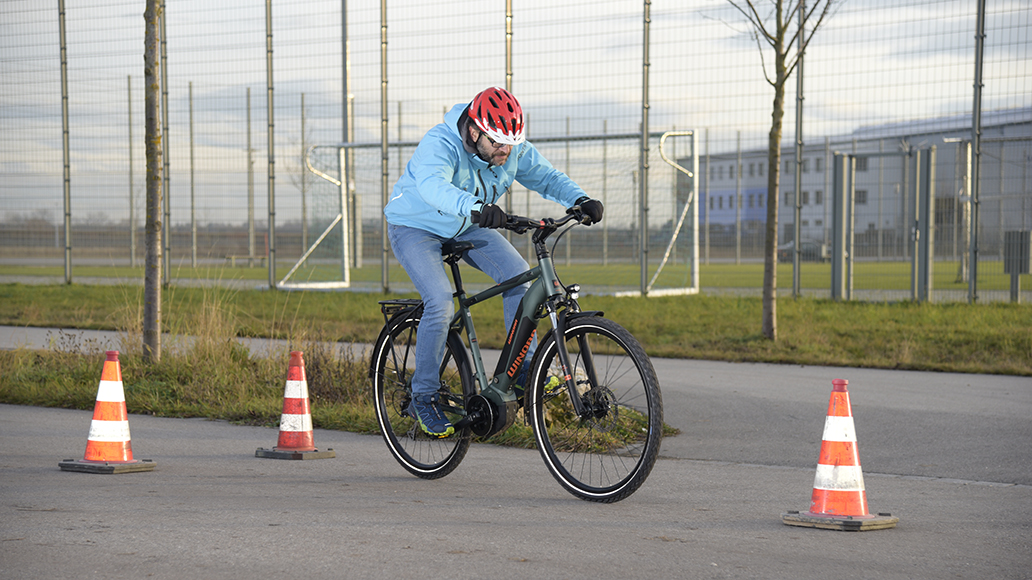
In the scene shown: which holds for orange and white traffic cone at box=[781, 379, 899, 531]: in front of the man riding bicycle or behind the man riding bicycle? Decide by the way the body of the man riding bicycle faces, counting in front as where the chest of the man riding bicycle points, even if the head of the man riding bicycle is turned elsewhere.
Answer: in front

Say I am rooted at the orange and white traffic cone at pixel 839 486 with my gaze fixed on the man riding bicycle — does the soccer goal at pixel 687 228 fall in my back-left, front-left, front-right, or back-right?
front-right

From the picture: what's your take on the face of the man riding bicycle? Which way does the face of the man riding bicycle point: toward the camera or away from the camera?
toward the camera

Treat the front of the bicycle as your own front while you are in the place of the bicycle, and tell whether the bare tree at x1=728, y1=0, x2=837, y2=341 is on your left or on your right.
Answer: on your left

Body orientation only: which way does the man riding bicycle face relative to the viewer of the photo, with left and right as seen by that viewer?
facing the viewer and to the right of the viewer

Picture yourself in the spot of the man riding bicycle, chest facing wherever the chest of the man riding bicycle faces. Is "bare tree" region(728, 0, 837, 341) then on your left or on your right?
on your left

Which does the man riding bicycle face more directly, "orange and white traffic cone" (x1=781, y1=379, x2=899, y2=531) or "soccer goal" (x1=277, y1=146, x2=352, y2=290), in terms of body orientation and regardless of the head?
the orange and white traffic cone

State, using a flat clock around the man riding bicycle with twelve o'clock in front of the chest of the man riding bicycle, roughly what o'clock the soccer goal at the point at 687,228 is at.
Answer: The soccer goal is roughly at 8 o'clock from the man riding bicycle.

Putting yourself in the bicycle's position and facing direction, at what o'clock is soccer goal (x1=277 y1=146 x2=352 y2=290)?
The soccer goal is roughly at 7 o'clock from the bicycle.

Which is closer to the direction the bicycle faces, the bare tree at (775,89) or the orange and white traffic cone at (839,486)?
the orange and white traffic cone

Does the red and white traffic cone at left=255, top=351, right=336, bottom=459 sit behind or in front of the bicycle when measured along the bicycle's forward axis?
behind

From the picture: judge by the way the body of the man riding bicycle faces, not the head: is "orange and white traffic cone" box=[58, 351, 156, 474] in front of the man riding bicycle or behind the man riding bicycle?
behind
